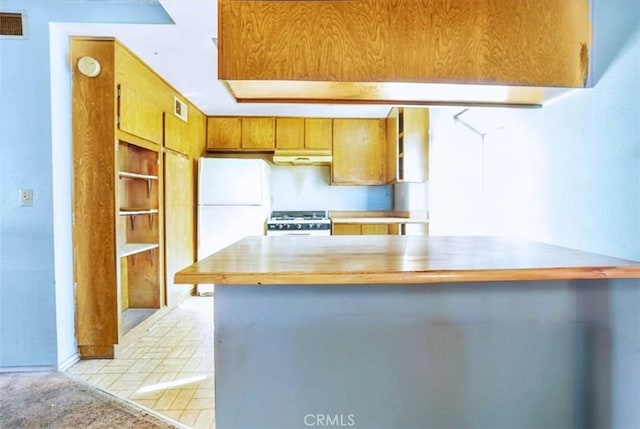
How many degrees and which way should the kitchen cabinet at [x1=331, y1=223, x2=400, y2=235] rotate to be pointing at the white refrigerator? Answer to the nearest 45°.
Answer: approximately 90° to its right

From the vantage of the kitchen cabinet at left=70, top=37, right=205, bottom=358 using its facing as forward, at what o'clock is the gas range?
The gas range is roughly at 11 o'clock from the kitchen cabinet.

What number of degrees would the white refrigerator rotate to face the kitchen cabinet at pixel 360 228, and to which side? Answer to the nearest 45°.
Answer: approximately 90° to its left

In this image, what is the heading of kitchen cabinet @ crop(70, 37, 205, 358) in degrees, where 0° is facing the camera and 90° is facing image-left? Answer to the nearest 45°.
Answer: approximately 270°

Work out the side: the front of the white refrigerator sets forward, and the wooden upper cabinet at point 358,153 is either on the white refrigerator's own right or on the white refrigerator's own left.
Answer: on the white refrigerator's own left
